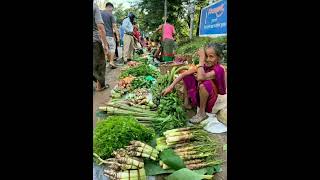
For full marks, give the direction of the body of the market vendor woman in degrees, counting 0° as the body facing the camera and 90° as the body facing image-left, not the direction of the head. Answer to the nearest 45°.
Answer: approximately 45°
